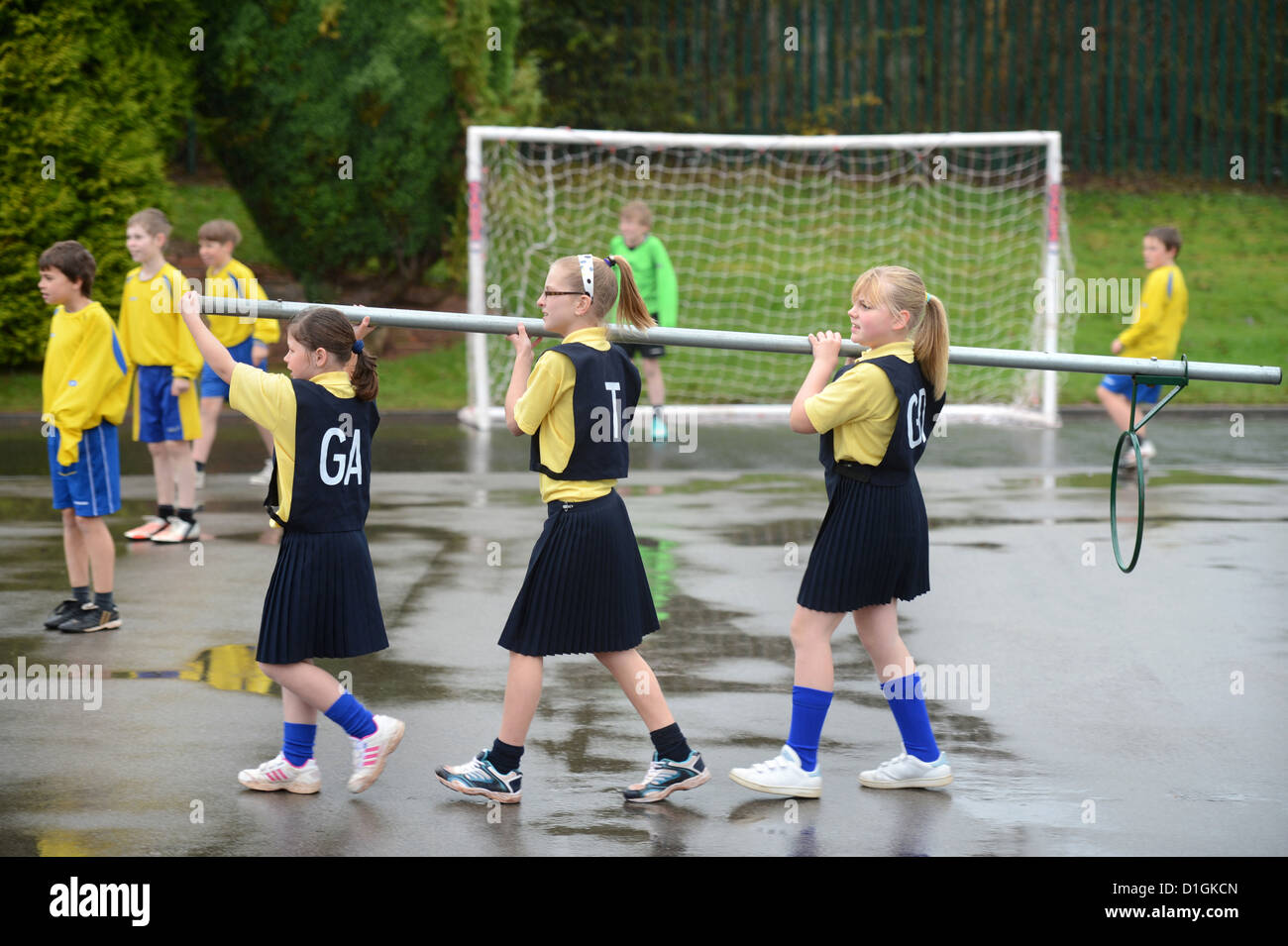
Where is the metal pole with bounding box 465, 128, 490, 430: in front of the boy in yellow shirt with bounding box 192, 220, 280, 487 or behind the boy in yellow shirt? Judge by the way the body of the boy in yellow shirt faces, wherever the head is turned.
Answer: behind

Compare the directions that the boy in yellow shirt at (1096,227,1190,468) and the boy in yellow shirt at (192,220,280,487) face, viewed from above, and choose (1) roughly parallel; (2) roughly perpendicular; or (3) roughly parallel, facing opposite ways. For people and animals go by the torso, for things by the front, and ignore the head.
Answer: roughly perpendicular

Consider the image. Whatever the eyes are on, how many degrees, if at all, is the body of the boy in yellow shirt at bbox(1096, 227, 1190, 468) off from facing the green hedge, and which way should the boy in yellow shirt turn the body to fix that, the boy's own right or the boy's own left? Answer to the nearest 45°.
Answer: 0° — they already face it

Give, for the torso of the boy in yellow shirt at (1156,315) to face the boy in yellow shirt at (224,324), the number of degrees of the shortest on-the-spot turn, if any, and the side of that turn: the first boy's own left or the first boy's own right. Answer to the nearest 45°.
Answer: approximately 45° to the first boy's own left

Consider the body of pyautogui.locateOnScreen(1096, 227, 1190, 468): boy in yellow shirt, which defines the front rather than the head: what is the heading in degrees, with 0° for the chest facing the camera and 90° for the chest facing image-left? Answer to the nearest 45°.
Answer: approximately 90°

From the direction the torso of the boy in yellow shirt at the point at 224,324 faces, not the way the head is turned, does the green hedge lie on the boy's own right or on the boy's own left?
on the boy's own right

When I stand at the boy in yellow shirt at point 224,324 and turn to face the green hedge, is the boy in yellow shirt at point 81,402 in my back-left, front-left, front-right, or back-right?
back-left

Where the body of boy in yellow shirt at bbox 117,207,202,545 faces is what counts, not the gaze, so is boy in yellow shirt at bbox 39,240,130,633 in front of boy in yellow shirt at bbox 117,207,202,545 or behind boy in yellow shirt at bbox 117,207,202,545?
in front

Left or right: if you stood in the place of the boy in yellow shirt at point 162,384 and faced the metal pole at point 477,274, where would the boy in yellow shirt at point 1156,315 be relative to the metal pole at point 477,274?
right

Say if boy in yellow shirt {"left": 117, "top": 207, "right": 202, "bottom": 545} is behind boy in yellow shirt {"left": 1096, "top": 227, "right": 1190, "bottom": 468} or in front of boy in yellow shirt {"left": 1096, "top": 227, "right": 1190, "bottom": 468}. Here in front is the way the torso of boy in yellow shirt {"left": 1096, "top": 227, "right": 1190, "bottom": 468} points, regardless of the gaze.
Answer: in front
